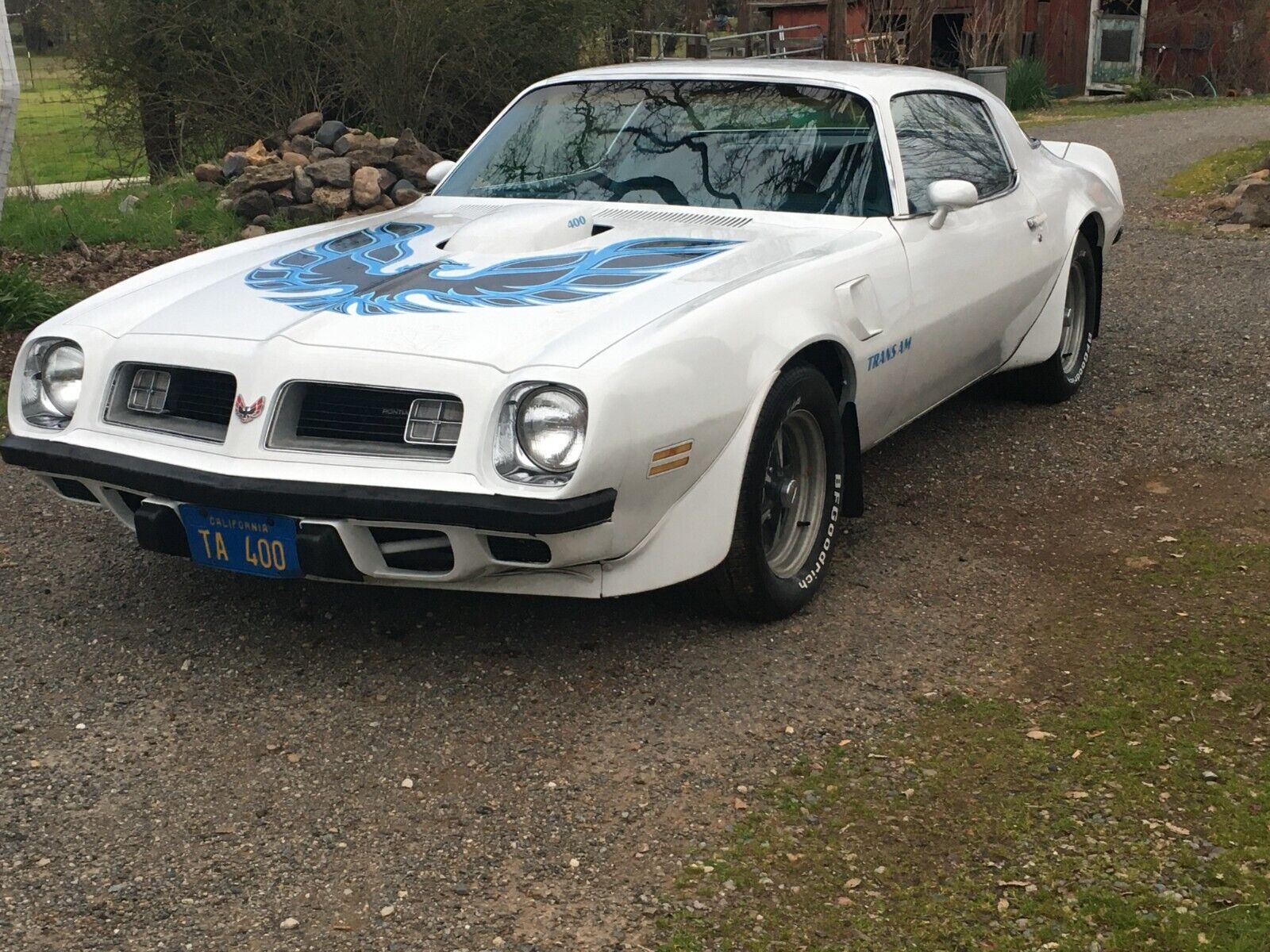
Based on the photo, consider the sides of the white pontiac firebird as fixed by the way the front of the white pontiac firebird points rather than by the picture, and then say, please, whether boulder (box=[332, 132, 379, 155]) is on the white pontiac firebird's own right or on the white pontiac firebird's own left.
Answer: on the white pontiac firebird's own right

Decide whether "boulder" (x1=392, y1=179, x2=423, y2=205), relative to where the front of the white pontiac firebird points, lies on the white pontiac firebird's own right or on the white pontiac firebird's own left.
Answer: on the white pontiac firebird's own right

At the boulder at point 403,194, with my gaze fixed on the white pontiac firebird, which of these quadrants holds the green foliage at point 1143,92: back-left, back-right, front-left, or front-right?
back-left

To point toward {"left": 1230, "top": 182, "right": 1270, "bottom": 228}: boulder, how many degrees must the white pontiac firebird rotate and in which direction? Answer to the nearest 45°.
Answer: approximately 180°

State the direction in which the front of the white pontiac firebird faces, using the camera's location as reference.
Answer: facing the viewer and to the left of the viewer

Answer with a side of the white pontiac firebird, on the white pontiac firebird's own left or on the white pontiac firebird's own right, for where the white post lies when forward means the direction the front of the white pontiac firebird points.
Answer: on the white pontiac firebird's own right

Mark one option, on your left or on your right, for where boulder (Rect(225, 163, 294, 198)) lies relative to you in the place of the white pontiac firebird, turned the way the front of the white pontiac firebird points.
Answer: on your right

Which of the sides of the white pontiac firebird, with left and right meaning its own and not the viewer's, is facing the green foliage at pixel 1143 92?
back
